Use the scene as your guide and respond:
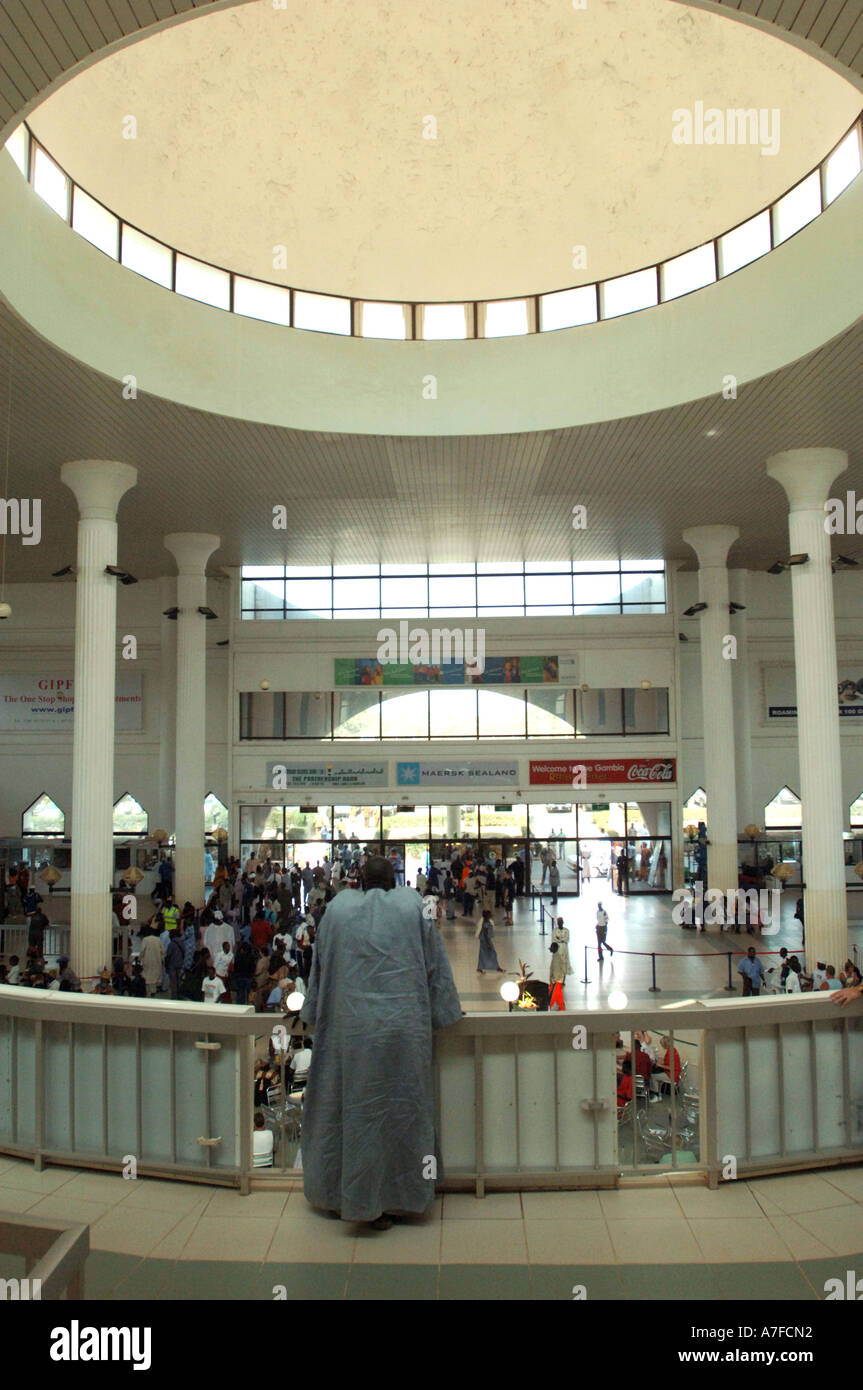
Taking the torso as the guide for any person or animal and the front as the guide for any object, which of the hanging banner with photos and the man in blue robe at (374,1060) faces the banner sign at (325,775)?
the man in blue robe

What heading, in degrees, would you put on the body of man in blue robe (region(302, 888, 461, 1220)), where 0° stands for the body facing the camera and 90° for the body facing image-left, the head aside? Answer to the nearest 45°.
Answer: approximately 180°

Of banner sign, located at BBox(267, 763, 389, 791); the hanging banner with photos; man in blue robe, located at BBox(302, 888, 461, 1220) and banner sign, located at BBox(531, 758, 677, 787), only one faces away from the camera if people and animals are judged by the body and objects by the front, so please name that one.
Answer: the man in blue robe

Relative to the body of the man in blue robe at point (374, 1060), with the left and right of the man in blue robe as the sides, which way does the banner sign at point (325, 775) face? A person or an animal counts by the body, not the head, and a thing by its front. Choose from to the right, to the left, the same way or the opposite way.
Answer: the opposite way

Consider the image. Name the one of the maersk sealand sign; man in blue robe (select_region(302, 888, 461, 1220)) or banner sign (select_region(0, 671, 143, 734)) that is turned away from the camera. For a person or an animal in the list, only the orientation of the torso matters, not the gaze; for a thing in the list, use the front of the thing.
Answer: the man in blue robe

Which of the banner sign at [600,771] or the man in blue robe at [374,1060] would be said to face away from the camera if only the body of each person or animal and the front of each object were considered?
the man in blue robe
